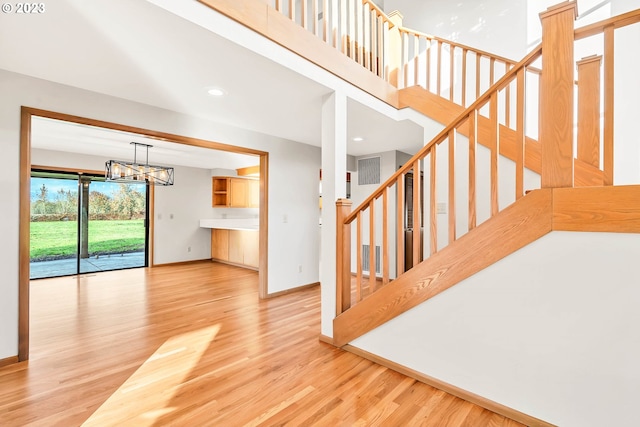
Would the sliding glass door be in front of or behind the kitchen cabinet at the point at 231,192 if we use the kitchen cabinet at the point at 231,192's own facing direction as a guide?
in front

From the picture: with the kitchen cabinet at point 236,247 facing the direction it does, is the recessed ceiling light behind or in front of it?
in front

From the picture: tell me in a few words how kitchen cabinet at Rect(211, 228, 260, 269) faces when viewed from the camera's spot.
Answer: facing the viewer and to the left of the viewer

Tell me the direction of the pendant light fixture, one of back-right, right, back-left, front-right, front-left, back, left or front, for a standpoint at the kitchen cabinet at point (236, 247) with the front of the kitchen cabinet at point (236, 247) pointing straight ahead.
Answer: front

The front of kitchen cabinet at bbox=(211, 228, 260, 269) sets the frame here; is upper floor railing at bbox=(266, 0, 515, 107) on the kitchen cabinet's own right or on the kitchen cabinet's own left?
on the kitchen cabinet's own left

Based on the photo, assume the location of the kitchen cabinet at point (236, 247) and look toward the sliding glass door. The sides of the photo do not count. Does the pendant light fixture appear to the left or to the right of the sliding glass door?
left

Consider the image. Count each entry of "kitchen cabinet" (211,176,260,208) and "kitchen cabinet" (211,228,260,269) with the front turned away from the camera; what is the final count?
0

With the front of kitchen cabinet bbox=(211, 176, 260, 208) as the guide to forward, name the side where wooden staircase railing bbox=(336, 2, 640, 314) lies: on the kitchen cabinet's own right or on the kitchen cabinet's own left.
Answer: on the kitchen cabinet's own left

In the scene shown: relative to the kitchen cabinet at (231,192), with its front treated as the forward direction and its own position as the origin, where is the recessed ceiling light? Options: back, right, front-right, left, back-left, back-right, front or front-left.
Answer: front-left
